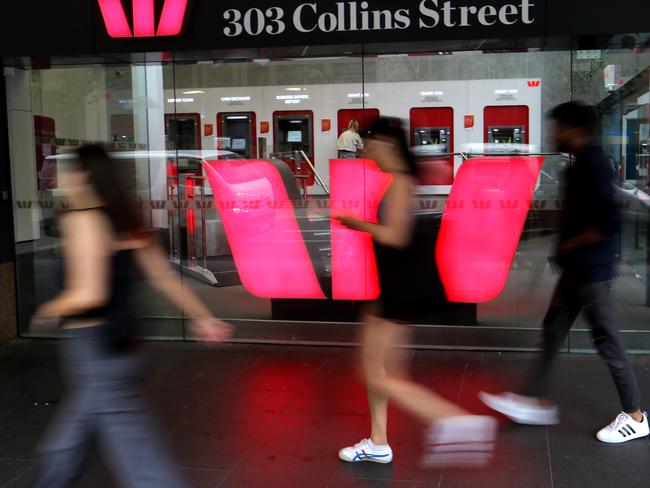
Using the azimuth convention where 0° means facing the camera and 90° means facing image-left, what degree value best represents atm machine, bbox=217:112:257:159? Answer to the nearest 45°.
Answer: approximately 0°

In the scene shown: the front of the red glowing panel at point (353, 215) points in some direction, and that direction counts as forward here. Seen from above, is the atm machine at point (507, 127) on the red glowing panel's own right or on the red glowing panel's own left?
on the red glowing panel's own left

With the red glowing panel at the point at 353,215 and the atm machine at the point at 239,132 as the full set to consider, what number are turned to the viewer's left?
0

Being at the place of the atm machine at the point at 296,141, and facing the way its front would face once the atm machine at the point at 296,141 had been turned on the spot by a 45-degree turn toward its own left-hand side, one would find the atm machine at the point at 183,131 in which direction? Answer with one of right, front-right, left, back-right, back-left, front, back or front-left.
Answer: back-right

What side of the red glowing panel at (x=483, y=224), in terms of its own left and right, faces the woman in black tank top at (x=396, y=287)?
front

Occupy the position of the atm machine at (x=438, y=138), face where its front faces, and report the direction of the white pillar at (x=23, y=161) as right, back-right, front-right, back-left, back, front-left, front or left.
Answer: right

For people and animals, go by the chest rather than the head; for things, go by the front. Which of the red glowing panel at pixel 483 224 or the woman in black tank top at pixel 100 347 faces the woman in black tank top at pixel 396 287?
the red glowing panel

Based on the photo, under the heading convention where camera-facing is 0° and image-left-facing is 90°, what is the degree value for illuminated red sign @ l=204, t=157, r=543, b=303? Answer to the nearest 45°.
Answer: approximately 0°

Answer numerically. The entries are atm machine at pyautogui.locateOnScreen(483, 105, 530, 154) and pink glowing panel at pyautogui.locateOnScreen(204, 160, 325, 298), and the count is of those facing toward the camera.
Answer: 2

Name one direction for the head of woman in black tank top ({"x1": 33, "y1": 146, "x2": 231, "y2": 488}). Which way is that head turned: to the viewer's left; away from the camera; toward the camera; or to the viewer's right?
to the viewer's left
